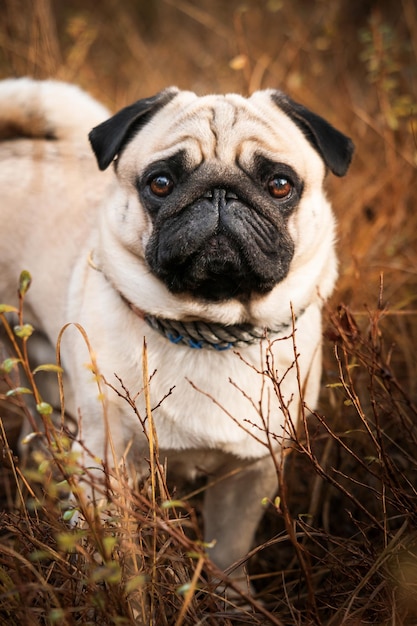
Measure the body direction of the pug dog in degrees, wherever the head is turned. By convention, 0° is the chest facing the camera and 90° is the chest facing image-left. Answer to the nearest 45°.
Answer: approximately 315°
